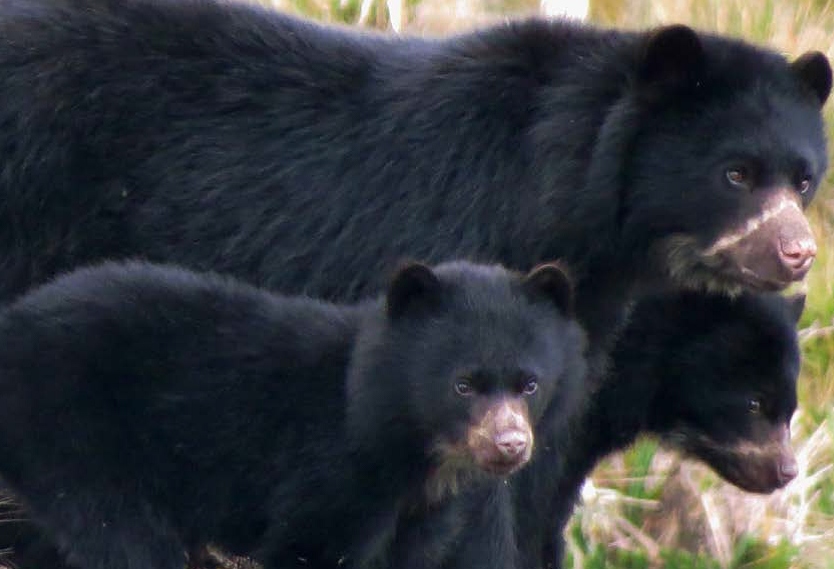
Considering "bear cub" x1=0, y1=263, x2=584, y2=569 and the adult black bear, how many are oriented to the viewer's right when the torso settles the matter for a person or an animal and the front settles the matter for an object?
2

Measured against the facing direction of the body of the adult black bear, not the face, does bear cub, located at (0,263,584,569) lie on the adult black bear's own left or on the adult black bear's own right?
on the adult black bear's own right

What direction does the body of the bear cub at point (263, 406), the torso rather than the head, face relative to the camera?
to the viewer's right

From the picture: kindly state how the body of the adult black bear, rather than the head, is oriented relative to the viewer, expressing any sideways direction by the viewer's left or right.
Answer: facing to the right of the viewer
